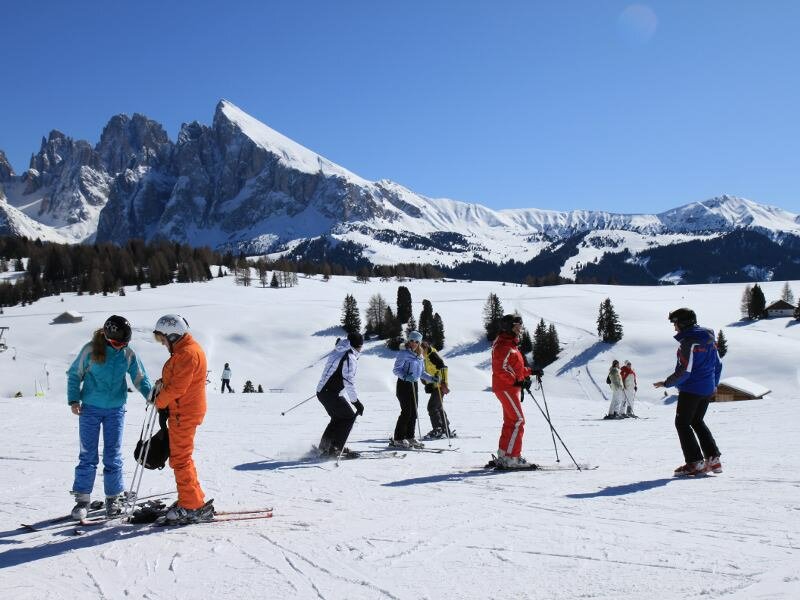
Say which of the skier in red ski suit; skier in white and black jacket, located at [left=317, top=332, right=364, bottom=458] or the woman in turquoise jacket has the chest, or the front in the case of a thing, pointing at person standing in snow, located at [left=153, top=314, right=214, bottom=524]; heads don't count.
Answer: the woman in turquoise jacket

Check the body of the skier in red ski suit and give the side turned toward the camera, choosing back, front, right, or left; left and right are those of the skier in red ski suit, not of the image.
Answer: right

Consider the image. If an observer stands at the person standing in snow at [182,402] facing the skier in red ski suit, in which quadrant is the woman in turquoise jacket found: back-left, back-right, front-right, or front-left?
back-left

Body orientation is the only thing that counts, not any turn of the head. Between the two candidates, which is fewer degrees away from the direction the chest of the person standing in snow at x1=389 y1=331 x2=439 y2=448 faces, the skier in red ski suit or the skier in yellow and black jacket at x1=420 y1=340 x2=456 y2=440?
the skier in red ski suit

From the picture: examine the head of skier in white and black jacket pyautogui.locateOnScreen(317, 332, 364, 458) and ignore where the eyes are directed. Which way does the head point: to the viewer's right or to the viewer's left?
to the viewer's right

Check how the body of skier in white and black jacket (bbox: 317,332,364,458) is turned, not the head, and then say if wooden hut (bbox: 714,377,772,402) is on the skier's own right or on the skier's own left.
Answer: on the skier's own left

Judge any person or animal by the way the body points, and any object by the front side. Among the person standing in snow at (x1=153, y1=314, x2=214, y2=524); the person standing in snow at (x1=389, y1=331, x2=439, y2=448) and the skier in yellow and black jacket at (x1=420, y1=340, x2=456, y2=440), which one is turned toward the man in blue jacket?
the person standing in snow at (x1=389, y1=331, x2=439, y2=448)

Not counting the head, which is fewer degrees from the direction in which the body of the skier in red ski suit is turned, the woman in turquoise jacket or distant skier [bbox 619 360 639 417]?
the distant skier

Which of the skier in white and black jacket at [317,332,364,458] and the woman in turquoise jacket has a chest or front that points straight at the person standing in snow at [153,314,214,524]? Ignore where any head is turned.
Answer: the woman in turquoise jacket

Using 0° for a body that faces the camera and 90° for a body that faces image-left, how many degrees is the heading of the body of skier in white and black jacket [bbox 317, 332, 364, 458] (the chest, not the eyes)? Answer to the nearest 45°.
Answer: approximately 270°
